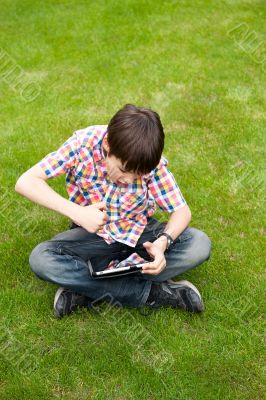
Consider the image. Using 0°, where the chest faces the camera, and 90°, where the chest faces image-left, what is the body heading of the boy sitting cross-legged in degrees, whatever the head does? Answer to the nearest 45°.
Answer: approximately 0°
